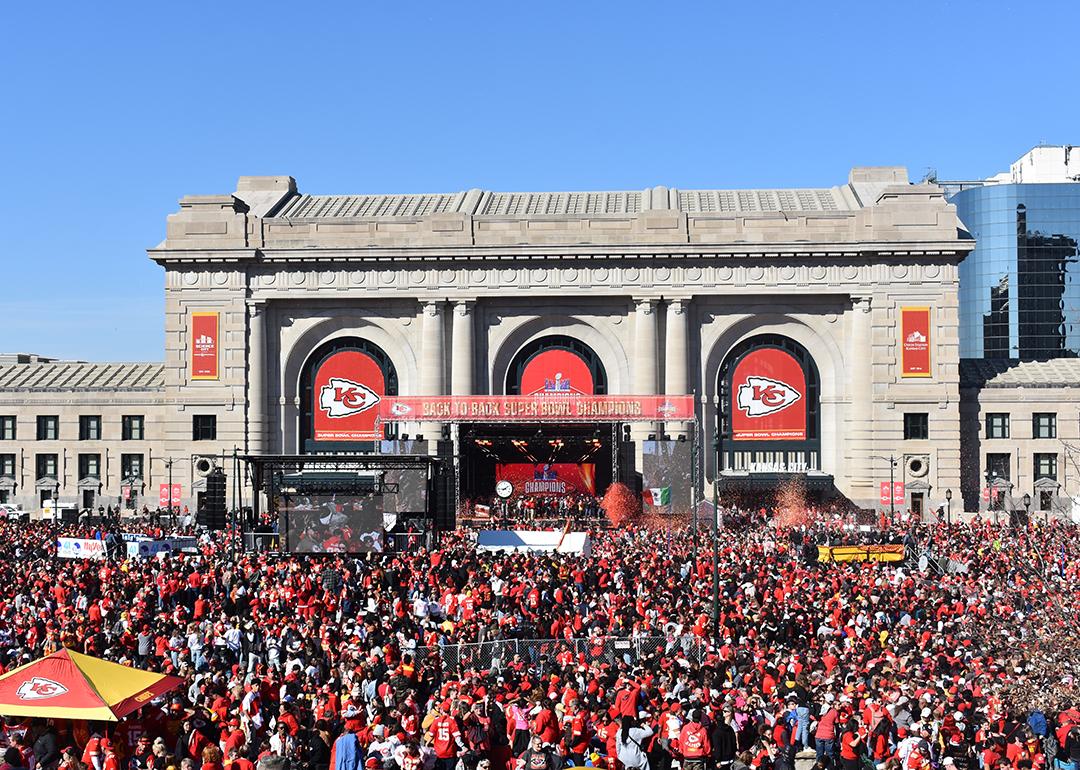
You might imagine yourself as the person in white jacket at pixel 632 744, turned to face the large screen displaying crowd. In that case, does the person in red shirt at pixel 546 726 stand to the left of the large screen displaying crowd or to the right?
left

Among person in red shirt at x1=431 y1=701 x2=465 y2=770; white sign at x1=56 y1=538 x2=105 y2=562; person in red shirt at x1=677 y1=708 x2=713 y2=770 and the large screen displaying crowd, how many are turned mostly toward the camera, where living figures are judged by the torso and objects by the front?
2

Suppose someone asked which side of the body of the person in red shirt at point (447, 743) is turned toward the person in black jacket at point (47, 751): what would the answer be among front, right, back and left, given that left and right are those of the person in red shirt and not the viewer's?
left

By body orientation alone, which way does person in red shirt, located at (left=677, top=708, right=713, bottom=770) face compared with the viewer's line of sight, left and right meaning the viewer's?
facing away from the viewer

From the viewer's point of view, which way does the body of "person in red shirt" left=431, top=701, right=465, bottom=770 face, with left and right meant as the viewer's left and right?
facing away from the viewer

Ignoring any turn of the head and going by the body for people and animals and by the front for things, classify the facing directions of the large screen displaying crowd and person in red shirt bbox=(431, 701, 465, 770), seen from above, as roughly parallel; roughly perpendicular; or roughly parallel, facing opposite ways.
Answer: roughly parallel, facing opposite ways

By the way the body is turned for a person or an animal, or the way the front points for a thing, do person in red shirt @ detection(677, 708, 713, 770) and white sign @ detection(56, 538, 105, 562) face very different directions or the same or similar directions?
very different directions

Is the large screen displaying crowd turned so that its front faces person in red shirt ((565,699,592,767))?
yes

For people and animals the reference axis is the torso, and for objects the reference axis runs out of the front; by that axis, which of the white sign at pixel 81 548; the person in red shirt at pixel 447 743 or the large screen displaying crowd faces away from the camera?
the person in red shirt

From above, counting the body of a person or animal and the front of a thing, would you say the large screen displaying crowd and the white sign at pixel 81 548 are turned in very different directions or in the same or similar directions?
same or similar directions

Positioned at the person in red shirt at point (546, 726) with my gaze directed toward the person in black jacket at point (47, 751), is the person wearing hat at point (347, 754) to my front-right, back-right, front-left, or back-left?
front-left

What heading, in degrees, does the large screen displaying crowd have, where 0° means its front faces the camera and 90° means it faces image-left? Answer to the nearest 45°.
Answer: approximately 0°

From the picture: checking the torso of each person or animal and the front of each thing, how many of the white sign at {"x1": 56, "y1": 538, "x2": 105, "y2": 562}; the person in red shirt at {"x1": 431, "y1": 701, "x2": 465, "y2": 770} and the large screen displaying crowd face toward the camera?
2
